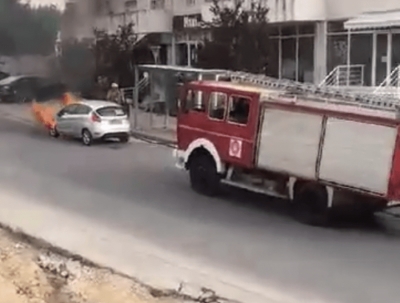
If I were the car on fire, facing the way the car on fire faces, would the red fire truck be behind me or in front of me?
behind

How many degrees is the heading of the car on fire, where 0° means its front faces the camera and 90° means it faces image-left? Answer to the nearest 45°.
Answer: approximately 135°

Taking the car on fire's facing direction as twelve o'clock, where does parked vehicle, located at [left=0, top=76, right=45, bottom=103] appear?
The parked vehicle is roughly at 1 o'clock from the car on fire.

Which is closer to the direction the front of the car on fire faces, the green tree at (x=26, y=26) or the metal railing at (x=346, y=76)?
the green tree

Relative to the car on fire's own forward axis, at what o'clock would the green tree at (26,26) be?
The green tree is roughly at 1 o'clock from the car on fire.

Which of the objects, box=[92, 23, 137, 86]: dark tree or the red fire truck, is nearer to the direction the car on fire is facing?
the dark tree
